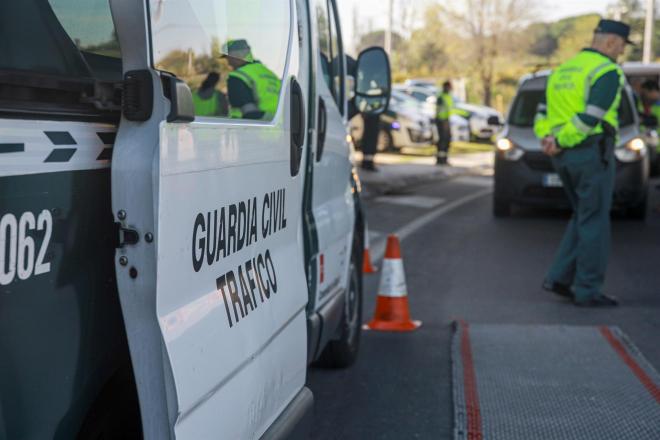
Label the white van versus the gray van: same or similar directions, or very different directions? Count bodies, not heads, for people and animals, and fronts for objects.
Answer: very different directions

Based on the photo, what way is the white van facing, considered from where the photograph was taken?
facing away from the viewer and to the right of the viewer

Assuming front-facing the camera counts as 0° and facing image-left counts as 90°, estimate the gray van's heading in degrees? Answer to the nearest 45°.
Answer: approximately 0°
